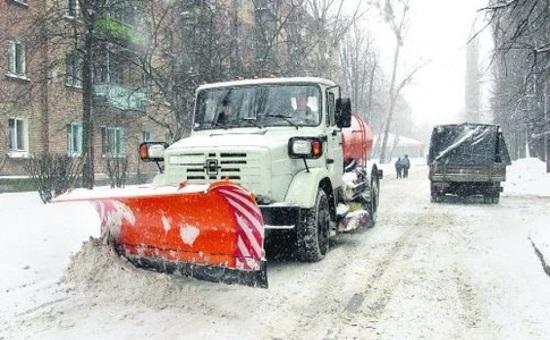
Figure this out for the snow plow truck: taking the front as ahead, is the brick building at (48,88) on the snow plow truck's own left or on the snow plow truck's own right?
on the snow plow truck's own right

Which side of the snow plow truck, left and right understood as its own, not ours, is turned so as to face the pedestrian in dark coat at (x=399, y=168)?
back

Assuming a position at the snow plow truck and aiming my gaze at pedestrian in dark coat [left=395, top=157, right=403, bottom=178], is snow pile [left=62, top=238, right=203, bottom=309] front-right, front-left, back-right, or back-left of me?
back-left

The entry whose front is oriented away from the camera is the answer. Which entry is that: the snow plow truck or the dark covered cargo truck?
the dark covered cargo truck

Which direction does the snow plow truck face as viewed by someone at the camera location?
facing the viewer and to the left of the viewer

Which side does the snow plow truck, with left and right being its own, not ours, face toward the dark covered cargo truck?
back

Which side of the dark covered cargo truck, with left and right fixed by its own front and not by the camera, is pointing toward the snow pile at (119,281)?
back

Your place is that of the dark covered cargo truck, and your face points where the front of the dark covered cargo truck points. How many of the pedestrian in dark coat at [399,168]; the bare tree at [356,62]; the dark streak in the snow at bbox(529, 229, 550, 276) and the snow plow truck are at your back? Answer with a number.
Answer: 2

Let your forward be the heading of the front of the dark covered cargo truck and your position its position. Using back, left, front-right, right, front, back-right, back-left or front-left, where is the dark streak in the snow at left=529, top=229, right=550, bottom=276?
back

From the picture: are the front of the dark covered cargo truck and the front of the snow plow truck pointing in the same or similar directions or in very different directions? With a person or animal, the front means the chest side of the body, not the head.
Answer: very different directions

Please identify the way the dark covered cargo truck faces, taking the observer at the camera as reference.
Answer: facing away from the viewer

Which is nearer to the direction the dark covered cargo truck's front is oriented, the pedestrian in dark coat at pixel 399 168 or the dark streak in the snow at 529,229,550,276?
the pedestrian in dark coat

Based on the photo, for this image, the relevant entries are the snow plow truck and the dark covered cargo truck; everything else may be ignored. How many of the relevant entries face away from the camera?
1
